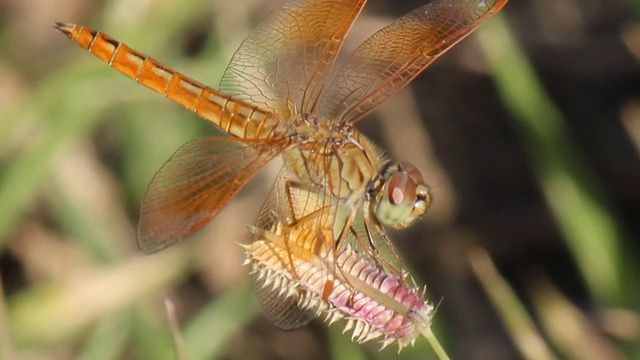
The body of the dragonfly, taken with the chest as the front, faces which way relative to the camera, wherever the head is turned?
to the viewer's right
